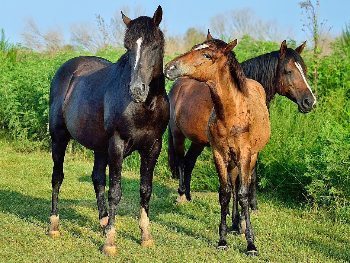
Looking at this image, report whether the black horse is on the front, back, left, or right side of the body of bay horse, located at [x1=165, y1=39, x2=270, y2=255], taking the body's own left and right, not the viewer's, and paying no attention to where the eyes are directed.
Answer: right

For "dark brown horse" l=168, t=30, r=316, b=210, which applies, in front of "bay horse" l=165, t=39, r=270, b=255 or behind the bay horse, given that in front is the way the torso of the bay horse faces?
behind

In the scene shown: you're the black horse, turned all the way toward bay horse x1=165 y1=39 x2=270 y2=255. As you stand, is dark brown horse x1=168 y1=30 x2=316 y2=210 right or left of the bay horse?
left

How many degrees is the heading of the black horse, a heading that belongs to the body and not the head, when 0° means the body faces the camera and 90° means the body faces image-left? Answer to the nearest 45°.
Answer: approximately 315°

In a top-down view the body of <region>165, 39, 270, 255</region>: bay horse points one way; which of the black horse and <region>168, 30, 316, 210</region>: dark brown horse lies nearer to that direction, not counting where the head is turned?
the black horse

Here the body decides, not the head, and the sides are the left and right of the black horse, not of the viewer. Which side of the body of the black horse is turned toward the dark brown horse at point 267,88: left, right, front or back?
left

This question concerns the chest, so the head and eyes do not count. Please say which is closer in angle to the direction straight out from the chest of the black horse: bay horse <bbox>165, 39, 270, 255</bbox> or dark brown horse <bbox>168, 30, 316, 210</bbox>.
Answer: the bay horse

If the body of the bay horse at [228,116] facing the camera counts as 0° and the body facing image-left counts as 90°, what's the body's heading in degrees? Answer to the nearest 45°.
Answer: approximately 0°

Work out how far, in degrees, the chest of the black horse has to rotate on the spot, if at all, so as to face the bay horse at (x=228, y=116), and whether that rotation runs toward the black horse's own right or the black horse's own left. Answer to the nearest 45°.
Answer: approximately 45° to the black horse's own left
